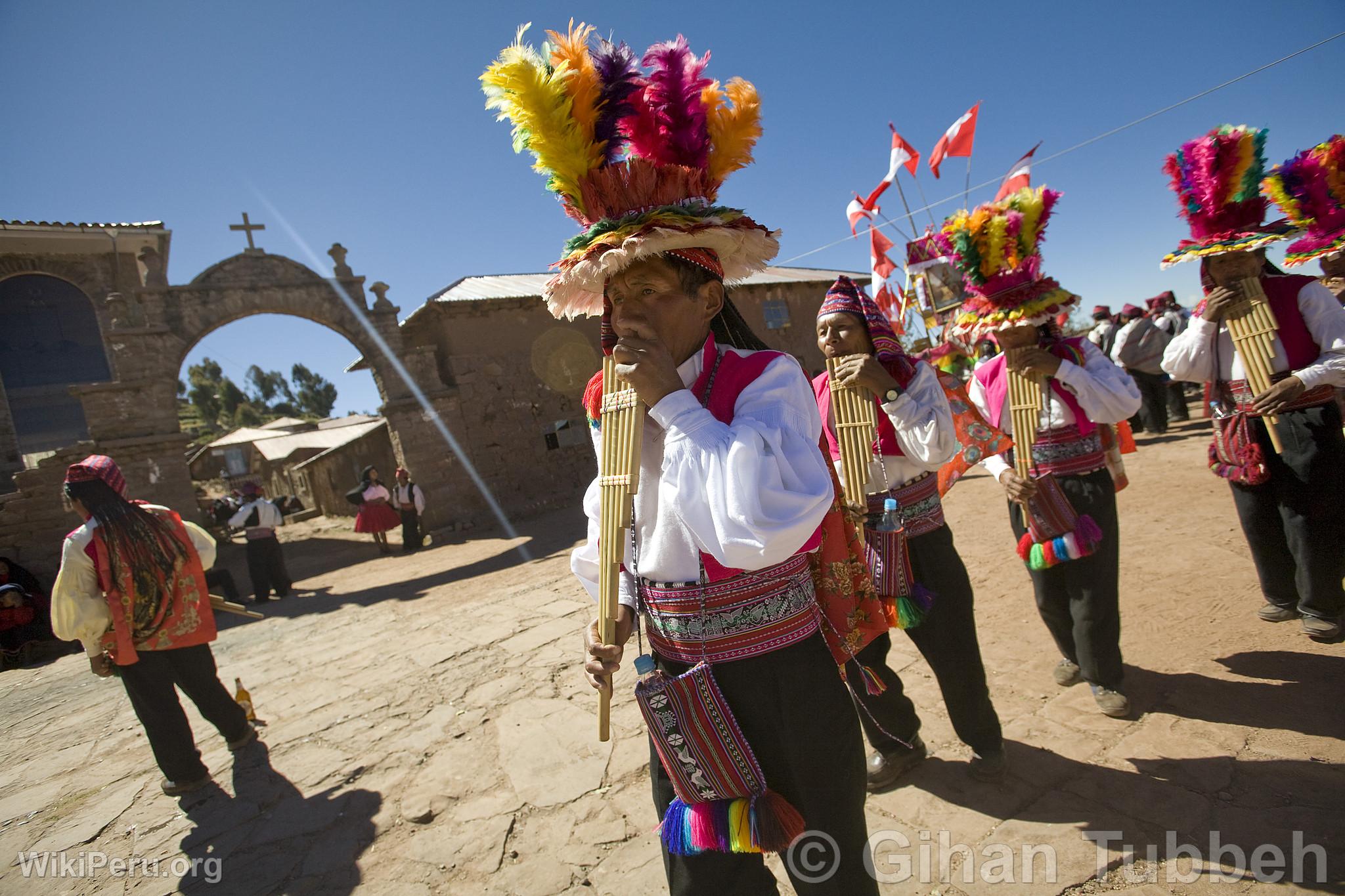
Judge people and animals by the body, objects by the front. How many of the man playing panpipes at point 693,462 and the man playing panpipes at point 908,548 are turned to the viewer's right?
0

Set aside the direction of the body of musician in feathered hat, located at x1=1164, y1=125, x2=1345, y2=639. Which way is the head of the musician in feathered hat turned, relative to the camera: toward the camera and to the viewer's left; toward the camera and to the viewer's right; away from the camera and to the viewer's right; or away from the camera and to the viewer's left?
toward the camera and to the viewer's left

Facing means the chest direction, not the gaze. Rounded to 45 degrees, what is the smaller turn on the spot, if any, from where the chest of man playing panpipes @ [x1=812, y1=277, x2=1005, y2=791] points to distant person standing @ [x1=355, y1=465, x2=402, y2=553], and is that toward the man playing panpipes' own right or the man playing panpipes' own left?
approximately 90° to the man playing panpipes' own right

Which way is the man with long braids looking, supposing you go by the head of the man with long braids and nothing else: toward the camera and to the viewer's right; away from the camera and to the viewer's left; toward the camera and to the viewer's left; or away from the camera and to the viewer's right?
away from the camera and to the viewer's left

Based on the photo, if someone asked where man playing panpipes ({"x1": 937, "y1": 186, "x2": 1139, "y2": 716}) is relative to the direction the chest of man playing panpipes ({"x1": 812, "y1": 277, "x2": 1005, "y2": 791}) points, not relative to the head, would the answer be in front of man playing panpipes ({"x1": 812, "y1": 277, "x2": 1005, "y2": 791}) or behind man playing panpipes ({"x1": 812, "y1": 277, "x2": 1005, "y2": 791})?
behind

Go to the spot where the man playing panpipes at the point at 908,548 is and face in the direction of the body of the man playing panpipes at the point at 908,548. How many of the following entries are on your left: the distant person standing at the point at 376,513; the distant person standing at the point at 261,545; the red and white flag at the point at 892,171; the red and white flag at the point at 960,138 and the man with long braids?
0

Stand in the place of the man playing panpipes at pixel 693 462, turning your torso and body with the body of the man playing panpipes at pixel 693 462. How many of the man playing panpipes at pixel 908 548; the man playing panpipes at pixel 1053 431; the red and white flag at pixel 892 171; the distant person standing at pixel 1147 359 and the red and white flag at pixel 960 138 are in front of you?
0

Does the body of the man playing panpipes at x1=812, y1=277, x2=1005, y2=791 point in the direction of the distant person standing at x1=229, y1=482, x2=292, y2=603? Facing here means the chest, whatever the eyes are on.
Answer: no

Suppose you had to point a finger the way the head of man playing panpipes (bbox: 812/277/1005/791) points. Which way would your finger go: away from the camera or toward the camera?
toward the camera

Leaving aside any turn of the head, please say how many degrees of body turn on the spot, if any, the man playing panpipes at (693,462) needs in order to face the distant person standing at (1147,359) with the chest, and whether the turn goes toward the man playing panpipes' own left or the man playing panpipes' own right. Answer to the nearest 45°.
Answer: approximately 180°

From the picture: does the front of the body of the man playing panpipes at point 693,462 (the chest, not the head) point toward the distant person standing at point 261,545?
no

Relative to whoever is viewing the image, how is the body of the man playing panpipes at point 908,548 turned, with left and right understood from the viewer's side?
facing the viewer and to the left of the viewer

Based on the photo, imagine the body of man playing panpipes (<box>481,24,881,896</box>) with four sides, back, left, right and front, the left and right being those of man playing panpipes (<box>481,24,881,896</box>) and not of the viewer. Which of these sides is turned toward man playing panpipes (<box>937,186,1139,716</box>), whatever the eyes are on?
back

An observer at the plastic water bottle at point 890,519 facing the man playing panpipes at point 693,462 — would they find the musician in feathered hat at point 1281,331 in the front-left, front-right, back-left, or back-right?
back-left

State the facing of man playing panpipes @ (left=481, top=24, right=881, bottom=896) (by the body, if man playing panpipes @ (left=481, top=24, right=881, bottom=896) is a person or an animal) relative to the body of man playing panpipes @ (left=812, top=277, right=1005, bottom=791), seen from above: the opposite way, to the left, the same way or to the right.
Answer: the same way
